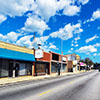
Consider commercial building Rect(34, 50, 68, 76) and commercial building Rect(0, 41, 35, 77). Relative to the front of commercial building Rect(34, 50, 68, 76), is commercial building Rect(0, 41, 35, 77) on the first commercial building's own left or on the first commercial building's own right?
on the first commercial building's own right

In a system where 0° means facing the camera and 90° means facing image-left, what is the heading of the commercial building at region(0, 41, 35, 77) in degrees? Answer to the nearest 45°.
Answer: approximately 315°

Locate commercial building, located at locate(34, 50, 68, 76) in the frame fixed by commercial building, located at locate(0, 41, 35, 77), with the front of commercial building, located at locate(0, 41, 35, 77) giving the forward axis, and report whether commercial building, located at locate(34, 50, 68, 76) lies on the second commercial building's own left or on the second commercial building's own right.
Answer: on the second commercial building's own left

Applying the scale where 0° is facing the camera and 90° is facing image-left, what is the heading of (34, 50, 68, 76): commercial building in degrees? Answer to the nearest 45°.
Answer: approximately 315°
